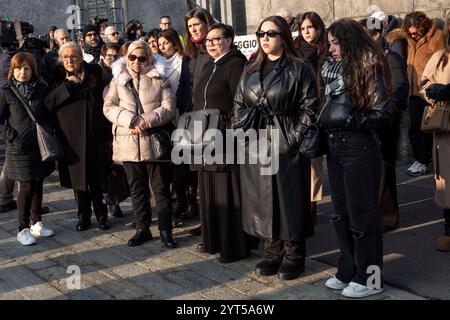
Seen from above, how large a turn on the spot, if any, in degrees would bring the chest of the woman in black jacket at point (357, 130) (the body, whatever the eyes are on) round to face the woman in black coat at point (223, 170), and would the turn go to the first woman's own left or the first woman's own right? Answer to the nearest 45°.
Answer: approximately 90° to the first woman's own right

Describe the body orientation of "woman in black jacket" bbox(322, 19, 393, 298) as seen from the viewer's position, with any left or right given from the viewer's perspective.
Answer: facing the viewer and to the left of the viewer

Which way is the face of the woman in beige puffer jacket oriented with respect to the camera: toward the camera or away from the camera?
toward the camera

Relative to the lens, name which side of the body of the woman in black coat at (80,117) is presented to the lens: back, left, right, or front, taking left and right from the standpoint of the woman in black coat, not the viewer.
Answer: front

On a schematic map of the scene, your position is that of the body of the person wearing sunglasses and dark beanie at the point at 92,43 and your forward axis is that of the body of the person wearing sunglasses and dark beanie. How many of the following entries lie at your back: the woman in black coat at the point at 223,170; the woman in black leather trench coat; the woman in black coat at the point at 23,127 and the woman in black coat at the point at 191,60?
0

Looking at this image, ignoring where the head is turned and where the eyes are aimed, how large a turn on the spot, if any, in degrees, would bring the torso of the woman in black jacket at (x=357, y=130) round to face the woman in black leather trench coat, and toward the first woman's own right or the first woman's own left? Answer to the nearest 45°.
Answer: approximately 90° to the first woman's own right

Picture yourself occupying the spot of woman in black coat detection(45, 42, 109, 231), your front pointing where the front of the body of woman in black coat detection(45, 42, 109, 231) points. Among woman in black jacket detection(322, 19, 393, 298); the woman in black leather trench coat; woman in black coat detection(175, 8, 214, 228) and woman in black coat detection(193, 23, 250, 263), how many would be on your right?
0

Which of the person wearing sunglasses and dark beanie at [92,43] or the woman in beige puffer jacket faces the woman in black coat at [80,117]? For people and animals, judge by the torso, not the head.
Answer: the person wearing sunglasses and dark beanie

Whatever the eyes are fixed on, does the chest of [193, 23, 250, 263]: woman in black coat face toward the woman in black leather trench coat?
no

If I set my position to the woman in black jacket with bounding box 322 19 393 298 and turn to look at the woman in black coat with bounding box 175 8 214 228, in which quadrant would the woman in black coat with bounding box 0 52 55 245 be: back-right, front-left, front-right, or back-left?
front-left

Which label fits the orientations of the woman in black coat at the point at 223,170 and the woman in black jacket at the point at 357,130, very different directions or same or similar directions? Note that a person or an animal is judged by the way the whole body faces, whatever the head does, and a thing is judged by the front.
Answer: same or similar directions

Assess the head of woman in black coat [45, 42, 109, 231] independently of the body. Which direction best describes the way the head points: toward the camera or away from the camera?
toward the camera

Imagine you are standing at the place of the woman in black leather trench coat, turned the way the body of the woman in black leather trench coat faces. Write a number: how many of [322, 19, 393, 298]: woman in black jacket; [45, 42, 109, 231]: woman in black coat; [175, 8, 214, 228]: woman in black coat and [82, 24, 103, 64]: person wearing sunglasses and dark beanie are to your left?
1

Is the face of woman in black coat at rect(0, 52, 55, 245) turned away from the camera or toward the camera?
toward the camera

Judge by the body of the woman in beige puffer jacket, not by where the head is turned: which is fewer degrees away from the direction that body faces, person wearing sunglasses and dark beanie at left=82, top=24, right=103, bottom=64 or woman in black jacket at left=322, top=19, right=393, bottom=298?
the woman in black jacket

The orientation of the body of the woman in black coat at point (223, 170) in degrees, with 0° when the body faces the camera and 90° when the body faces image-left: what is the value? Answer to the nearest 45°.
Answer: approximately 45°

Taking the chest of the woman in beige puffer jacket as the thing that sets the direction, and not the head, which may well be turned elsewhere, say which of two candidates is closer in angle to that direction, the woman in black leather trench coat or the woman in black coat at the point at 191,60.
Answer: the woman in black leather trench coat

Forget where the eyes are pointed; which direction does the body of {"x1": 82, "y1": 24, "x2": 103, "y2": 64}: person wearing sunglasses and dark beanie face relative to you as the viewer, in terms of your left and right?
facing the viewer

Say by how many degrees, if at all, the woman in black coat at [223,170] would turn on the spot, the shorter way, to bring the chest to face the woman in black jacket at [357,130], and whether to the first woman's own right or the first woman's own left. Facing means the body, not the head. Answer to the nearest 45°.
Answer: approximately 90° to the first woman's own left

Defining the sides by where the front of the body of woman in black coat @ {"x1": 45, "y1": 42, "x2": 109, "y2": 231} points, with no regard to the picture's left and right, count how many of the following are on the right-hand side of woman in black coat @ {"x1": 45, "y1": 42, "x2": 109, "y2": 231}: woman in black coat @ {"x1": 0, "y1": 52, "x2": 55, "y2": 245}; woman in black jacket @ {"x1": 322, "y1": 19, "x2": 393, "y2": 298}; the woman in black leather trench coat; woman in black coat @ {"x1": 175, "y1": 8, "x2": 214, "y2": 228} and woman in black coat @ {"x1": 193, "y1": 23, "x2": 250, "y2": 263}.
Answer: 1

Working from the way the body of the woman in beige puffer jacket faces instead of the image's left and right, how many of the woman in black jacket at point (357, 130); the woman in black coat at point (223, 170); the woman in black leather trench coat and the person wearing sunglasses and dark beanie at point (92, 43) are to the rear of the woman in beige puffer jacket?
1

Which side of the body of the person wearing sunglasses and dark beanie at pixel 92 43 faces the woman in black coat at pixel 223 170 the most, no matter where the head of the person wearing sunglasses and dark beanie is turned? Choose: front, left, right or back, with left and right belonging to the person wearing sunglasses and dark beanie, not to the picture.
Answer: front
